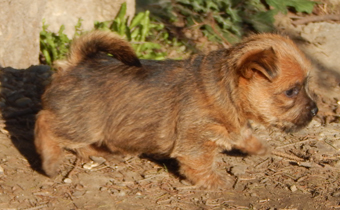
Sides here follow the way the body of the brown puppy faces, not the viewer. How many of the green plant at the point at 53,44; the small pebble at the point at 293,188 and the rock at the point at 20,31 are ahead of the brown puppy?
1

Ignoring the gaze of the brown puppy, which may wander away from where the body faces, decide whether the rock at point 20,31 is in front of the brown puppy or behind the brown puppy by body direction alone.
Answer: behind

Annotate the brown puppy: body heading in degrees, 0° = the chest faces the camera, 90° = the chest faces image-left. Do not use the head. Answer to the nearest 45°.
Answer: approximately 270°

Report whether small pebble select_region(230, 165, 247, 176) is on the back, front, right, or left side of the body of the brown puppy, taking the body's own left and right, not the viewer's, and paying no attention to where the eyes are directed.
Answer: front

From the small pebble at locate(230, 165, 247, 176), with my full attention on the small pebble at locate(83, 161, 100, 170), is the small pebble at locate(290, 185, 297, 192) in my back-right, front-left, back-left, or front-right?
back-left

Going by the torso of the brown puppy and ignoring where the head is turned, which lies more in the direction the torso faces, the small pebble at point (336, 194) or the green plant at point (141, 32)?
the small pebble

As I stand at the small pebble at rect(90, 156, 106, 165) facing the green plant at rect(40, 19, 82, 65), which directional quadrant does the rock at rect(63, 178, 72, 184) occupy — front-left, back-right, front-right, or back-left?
back-left

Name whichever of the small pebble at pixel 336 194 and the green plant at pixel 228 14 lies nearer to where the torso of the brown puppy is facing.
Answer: the small pebble

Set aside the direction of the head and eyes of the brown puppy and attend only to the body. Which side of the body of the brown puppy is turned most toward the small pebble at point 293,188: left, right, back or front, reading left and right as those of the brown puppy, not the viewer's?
front

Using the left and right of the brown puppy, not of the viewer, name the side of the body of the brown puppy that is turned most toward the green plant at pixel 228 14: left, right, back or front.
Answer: left

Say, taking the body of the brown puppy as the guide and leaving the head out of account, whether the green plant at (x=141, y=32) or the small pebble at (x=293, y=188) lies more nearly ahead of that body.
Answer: the small pebble

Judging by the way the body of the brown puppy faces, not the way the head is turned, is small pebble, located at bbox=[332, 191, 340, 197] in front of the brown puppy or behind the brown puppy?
in front
